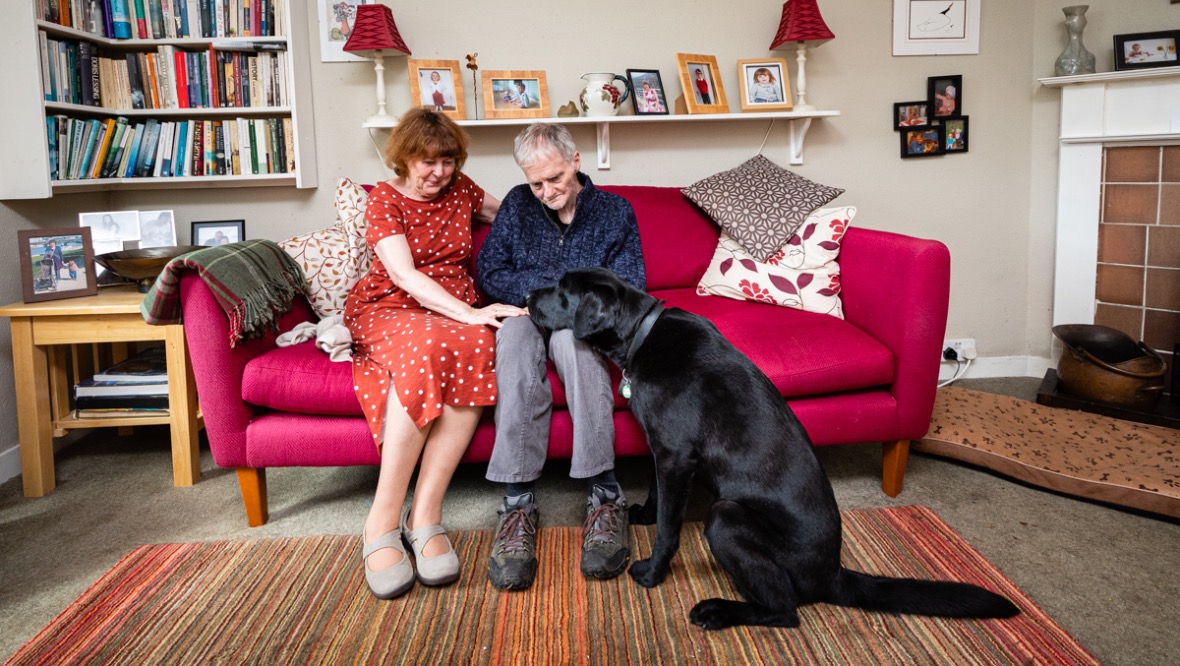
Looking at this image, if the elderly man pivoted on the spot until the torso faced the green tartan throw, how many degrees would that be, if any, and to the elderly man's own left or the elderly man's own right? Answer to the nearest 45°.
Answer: approximately 90° to the elderly man's own right

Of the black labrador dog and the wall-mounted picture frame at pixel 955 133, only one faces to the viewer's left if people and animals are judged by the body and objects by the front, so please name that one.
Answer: the black labrador dog

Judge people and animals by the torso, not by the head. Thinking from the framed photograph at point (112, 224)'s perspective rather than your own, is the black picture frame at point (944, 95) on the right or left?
on its left

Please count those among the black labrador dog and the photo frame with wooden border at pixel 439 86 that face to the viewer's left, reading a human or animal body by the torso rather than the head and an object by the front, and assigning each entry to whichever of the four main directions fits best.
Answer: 1

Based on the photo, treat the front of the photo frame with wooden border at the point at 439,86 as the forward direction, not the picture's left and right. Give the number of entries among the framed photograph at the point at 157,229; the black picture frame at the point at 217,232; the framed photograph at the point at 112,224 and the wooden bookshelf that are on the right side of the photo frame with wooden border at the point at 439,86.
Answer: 4

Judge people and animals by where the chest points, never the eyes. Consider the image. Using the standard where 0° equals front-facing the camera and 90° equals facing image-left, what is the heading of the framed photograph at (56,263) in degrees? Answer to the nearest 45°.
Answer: approximately 0°

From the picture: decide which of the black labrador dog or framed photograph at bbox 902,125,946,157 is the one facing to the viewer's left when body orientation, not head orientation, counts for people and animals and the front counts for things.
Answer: the black labrador dog
